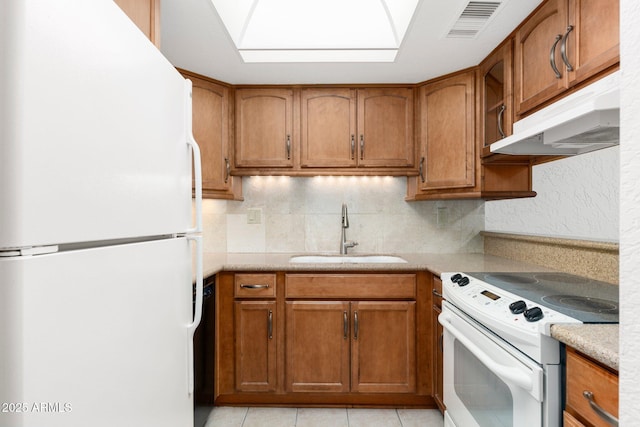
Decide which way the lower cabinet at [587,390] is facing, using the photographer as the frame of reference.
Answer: facing the viewer and to the left of the viewer

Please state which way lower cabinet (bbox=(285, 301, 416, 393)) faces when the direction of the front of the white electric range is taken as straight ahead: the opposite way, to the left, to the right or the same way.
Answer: to the left

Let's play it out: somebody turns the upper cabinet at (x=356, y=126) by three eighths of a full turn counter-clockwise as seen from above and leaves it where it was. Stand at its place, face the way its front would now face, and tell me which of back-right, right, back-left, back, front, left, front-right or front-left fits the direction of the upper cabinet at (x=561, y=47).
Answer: right

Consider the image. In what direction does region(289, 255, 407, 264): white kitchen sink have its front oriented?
toward the camera

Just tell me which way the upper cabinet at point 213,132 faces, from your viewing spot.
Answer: facing the viewer and to the right of the viewer

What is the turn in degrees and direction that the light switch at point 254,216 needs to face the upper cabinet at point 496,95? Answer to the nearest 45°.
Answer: approximately 45° to its left

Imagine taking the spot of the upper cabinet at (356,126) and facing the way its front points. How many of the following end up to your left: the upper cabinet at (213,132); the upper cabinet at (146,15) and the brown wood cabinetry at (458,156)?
1

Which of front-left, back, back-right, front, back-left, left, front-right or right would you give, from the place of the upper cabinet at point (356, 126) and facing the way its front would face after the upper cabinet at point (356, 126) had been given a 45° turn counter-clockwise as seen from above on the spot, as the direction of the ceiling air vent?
front

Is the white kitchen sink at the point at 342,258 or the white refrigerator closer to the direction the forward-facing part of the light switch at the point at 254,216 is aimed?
the white refrigerator

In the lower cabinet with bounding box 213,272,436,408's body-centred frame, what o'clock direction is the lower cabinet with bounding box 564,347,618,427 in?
the lower cabinet with bounding box 564,347,618,427 is roughly at 11 o'clock from the lower cabinet with bounding box 213,272,436,408.

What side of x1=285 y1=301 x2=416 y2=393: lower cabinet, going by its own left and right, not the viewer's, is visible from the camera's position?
front

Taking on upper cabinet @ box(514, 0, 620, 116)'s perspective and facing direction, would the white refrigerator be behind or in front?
in front
